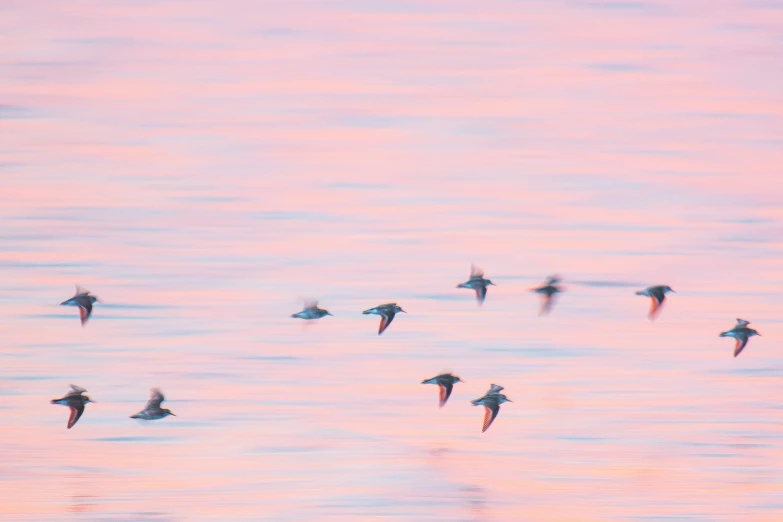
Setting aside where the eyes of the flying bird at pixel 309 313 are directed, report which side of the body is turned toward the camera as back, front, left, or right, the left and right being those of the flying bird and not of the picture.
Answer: right

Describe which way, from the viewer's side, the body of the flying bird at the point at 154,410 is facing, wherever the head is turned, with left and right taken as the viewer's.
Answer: facing to the right of the viewer

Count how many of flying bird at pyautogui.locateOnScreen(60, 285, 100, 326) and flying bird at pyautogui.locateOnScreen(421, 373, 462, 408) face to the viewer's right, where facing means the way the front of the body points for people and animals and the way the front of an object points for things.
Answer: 2

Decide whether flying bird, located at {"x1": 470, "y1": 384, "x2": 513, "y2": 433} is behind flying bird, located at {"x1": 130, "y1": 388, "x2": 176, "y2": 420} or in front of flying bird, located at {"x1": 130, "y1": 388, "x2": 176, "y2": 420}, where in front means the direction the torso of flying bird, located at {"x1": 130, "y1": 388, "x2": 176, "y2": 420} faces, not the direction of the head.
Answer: in front

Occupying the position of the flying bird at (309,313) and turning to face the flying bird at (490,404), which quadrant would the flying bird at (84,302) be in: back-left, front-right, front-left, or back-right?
back-right

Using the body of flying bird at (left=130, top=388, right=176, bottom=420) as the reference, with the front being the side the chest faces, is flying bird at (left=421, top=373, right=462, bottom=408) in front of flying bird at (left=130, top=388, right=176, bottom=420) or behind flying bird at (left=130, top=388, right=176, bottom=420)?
in front

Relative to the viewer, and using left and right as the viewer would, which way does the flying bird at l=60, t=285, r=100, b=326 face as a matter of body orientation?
facing to the right of the viewer

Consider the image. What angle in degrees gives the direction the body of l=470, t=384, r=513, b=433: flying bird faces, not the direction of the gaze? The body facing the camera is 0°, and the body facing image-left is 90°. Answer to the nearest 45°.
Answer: approximately 270°

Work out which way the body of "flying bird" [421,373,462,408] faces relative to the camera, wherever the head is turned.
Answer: to the viewer's right

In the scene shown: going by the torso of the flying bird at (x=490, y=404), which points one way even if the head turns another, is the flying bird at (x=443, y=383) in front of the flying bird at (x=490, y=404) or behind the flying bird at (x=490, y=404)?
behind

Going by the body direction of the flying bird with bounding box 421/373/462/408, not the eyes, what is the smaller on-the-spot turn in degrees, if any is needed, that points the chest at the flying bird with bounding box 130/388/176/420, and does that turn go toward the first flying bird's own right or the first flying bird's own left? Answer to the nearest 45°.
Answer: approximately 180°
